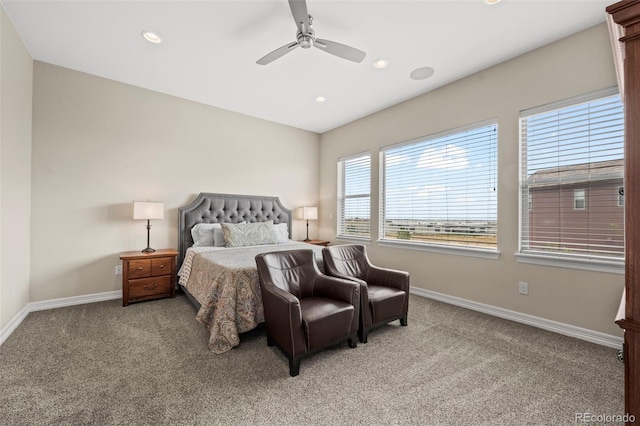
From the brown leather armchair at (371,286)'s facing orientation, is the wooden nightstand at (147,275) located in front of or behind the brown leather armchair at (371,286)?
behind

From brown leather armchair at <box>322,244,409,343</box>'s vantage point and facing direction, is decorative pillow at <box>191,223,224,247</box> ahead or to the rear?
to the rear

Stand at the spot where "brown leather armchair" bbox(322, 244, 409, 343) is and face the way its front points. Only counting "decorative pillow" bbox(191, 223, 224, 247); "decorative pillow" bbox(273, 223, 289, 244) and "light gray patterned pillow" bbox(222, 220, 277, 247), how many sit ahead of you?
0

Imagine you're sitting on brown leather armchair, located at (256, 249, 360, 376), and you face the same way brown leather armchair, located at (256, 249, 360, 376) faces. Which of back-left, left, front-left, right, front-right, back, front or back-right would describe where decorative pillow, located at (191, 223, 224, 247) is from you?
back

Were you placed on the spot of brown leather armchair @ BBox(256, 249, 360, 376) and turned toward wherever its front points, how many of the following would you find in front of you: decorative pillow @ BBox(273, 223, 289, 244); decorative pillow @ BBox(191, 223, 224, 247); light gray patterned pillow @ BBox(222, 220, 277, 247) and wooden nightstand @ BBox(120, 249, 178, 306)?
0

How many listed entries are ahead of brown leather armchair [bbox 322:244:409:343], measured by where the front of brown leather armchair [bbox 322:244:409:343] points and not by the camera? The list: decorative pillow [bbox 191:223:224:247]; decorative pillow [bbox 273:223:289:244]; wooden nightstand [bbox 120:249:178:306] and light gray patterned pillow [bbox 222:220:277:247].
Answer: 0

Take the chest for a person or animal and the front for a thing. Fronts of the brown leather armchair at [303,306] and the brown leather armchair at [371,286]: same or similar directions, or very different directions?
same or similar directions

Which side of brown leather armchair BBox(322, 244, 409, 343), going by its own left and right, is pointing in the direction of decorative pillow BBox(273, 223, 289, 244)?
back

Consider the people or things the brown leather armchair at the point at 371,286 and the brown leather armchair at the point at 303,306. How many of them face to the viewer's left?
0

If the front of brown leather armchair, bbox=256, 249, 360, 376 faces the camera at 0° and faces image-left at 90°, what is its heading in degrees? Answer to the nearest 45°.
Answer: approximately 315°

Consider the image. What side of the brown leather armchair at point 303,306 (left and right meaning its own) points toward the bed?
back
